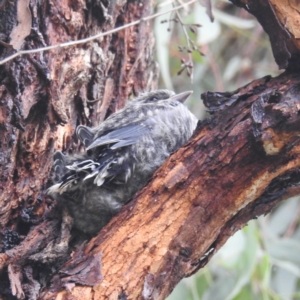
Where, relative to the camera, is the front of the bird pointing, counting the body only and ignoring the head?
to the viewer's right
